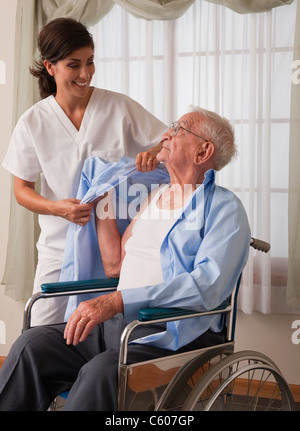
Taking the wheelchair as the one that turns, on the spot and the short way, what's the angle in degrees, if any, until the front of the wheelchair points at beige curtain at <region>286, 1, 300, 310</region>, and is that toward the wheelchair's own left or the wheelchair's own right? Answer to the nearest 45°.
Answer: approximately 180°

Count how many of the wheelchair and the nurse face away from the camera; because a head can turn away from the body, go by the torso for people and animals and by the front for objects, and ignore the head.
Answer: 0

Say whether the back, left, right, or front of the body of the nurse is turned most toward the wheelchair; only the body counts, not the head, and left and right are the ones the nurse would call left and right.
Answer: front

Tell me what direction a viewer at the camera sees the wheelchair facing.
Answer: facing the viewer and to the left of the viewer

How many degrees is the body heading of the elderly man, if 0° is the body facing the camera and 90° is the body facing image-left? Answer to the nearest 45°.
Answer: approximately 45°

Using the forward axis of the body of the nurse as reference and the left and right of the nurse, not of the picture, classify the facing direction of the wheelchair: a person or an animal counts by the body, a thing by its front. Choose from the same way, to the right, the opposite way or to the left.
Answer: to the right

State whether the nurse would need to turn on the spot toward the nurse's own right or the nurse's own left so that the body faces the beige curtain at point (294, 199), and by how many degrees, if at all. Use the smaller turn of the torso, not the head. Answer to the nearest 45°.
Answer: approximately 45° to the nurse's own left

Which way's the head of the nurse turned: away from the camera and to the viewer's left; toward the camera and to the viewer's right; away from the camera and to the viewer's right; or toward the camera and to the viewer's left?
toward the camera and to the viewer's right

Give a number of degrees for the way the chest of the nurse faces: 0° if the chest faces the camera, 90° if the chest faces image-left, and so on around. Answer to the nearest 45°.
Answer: approximately 315°

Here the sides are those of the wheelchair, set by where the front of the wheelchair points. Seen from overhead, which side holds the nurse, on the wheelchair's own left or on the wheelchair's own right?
on the wheelchair's own right

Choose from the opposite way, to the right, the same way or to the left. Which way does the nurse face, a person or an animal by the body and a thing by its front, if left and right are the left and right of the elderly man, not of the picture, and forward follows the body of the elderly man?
to the left
